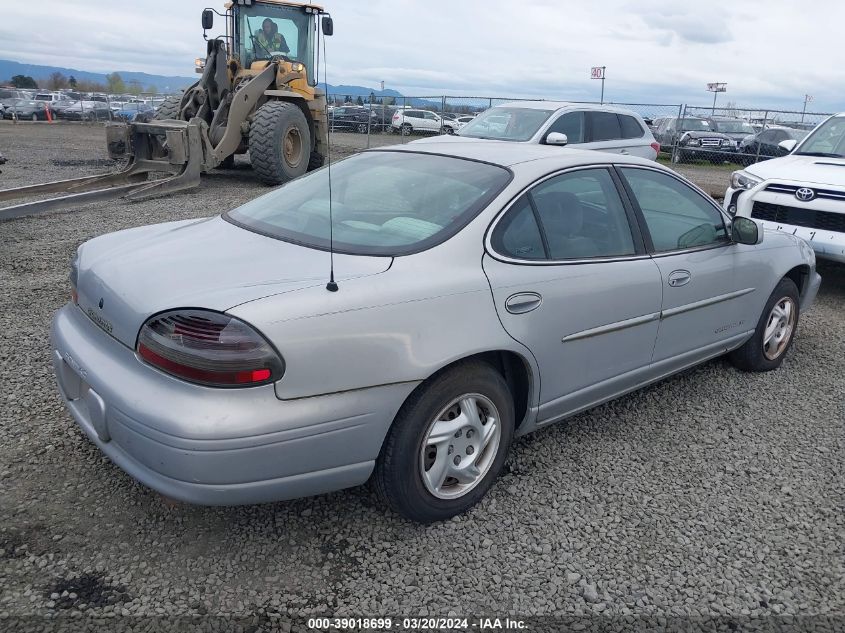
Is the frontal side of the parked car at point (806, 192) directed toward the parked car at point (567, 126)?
no

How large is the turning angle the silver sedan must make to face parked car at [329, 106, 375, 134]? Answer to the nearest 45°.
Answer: approximately 45° to its left

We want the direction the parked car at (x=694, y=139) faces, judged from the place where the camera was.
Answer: facing the viewer and to the right of the viewer

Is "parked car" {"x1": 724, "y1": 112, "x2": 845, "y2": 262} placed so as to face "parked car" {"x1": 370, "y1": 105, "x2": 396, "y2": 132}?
no

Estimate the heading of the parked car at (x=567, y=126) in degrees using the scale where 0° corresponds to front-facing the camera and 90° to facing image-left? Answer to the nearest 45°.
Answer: approximately 45°

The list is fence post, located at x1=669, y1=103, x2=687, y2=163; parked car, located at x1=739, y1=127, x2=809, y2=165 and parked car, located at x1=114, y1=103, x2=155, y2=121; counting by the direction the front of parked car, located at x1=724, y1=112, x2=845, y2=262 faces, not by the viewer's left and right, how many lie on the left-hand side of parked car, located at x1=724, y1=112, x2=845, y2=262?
0

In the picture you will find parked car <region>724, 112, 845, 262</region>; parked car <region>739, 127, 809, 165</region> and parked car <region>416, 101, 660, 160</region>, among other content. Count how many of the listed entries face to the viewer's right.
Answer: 0

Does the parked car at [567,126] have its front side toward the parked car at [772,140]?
no

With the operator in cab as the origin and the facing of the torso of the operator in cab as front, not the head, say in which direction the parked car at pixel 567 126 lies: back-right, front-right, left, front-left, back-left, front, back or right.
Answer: left

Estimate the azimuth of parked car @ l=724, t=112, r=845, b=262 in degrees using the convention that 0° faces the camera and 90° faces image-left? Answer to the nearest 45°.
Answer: approximately 45°

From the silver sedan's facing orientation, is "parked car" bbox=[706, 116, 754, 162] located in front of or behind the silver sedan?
in front

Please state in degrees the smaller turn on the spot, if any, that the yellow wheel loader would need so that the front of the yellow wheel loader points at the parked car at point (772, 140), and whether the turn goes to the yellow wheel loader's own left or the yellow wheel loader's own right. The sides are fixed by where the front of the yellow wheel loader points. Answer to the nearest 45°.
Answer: approximately 135° to the yellow wheel loader's own left

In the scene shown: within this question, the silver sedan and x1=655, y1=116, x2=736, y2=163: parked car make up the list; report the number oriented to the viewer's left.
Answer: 0

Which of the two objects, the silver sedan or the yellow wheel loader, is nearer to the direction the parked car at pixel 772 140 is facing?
the yellow wheel loader

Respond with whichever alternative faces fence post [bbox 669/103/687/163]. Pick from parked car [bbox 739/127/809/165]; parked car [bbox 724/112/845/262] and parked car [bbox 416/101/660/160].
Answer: parked car [bbox 739/127/809/165]
